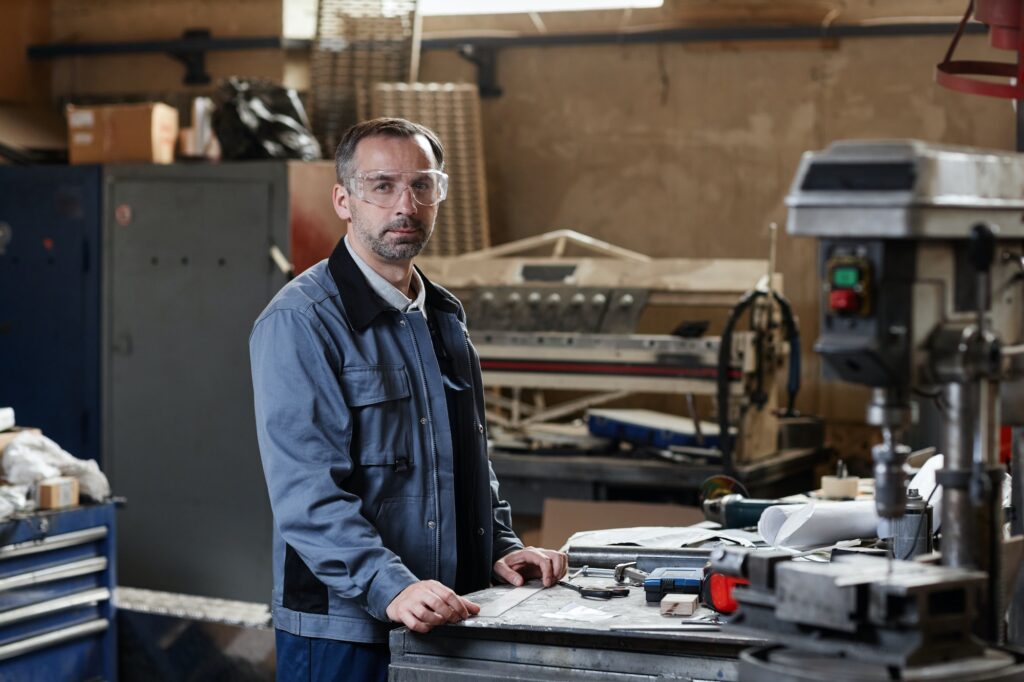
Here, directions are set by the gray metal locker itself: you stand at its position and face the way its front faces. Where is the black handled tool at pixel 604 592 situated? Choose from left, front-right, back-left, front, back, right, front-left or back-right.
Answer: front

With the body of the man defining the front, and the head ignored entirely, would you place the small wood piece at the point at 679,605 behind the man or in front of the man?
in front

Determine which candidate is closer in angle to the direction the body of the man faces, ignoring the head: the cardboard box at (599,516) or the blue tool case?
the blue tool case

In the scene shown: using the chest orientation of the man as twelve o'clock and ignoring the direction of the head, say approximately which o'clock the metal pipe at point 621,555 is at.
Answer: The metal pipe is roughly at 10 o'clock from the man.

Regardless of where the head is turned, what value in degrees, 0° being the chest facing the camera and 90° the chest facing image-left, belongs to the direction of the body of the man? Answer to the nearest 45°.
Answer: approximately 315°

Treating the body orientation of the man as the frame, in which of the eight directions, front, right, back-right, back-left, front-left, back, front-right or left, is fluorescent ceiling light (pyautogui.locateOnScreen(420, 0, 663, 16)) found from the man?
back-left

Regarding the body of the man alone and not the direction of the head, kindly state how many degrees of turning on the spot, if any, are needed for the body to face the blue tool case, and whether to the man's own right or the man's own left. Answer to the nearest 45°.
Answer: approximately 45° to the man's own left

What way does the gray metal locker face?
toward the camera

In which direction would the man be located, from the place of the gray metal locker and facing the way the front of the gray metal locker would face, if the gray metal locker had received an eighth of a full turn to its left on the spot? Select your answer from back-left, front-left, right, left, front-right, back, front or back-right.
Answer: front-right
